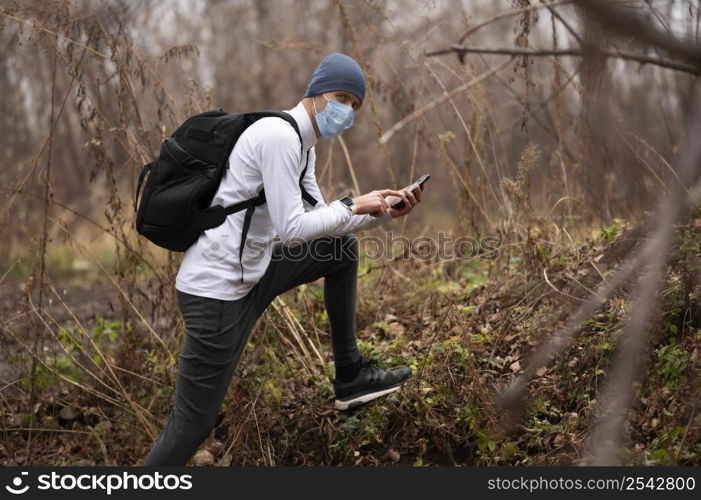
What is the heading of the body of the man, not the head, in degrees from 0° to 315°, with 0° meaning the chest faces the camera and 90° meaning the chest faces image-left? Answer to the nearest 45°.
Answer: approximately 270°
